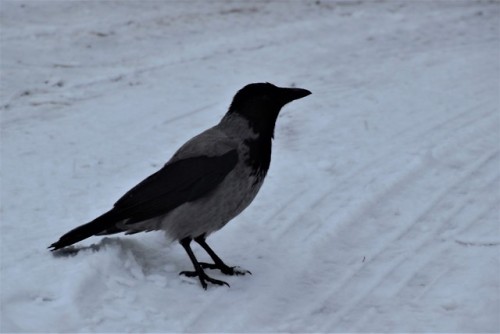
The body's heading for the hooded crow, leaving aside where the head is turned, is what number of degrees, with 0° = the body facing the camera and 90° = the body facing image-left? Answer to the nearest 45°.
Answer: approximately 270°
